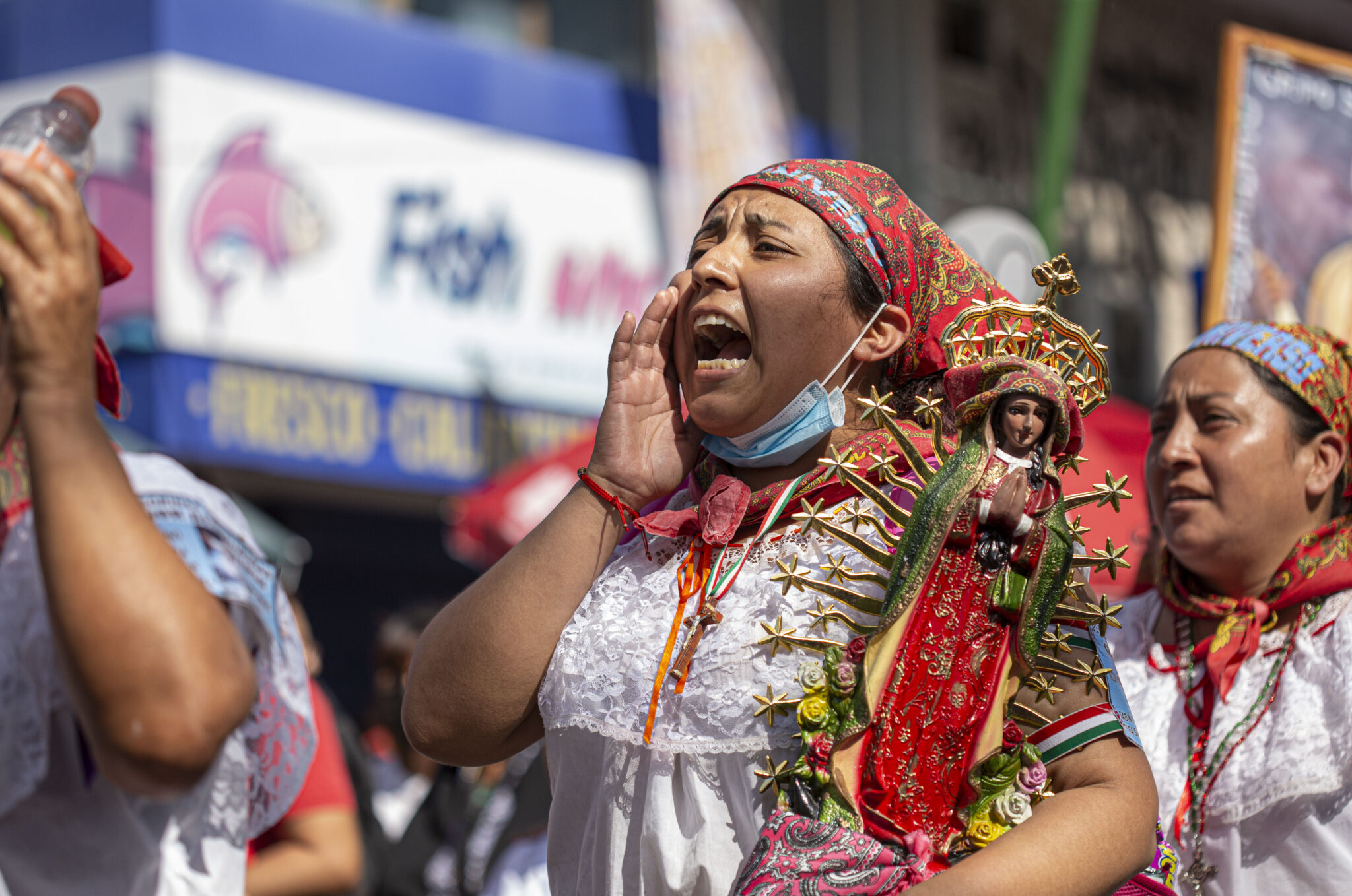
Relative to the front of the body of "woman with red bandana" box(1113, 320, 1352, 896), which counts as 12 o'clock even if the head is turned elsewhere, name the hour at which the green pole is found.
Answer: The green pole is roughly at 4 o'clock from the woman with red bandana.

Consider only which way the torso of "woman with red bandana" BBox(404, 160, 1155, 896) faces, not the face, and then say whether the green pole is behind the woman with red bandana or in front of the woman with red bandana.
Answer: behind

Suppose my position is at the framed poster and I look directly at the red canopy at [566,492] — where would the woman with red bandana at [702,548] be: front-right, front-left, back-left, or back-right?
front-left

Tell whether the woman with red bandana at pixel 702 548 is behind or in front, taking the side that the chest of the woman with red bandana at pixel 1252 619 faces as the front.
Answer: in front

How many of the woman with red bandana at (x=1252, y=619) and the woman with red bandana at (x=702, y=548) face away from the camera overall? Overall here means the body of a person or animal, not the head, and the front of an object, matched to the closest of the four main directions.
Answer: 0

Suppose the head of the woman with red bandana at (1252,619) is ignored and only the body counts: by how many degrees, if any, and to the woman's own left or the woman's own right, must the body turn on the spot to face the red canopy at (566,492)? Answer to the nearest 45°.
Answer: approximately 90° to the woman's own right

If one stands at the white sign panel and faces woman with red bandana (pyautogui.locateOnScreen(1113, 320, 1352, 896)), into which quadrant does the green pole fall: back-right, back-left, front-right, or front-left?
front-left

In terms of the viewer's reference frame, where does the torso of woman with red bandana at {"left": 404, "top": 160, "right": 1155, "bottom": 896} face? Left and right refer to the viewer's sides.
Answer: facing the viewer and to the left of the viewer

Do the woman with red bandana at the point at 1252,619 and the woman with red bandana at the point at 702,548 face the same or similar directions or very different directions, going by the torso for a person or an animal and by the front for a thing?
same or similar directions

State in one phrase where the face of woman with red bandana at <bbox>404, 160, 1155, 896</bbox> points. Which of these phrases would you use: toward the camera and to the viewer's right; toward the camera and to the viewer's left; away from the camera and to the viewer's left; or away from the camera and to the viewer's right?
toward the camera and to the viewer's left

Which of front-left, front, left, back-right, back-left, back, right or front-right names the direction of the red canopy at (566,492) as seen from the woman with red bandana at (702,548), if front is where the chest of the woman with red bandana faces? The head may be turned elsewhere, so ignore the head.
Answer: back-right

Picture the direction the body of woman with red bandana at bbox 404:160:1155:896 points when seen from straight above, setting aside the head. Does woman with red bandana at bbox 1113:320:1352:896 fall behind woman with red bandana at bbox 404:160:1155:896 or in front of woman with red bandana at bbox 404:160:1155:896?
behind

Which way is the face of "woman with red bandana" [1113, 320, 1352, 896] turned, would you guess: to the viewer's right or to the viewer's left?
to the viewer's left
